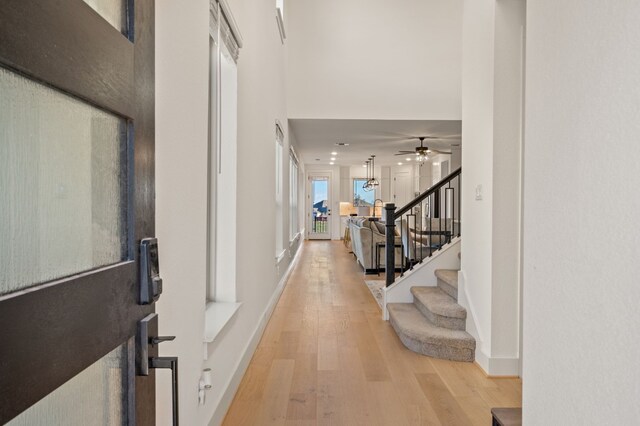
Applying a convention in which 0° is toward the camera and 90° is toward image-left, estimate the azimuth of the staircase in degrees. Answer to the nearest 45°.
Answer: approximately 45°

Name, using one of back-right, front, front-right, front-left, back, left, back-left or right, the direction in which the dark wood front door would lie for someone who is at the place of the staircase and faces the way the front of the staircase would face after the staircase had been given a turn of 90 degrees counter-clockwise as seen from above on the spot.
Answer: front-right

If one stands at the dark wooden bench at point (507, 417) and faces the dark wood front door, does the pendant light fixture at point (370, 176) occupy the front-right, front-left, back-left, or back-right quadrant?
back-right

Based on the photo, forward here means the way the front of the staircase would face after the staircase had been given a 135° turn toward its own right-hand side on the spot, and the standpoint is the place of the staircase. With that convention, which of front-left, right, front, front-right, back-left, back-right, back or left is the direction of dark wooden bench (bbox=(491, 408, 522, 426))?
back

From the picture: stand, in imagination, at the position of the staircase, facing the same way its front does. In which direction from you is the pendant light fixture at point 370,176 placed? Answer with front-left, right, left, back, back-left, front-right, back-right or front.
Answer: back-right
